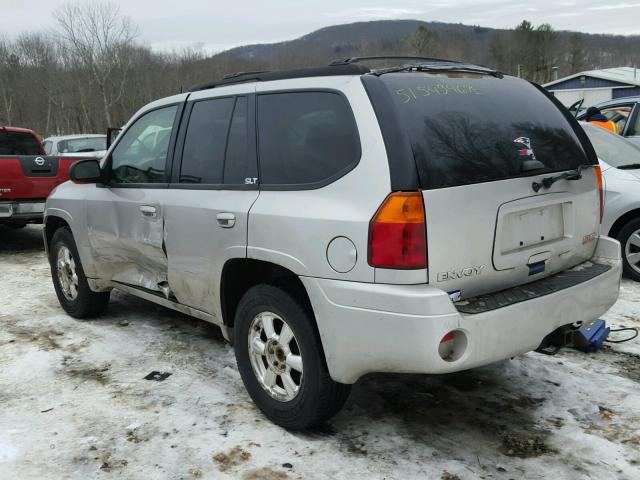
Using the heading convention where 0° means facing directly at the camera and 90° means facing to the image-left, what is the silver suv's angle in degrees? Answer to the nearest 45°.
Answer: approximately 135°

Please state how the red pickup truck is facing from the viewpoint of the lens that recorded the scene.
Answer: facing away from the viewer and to the left of the viewer

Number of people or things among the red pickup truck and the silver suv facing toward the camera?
0

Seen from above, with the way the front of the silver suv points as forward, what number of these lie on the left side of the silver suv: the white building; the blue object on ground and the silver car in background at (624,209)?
0

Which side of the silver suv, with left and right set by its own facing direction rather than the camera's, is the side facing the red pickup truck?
front

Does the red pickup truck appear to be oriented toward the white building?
no

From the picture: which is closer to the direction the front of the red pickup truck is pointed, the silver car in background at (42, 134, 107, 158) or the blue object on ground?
the silver car in background

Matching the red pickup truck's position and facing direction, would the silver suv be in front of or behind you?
behind

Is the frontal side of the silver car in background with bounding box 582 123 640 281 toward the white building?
no
